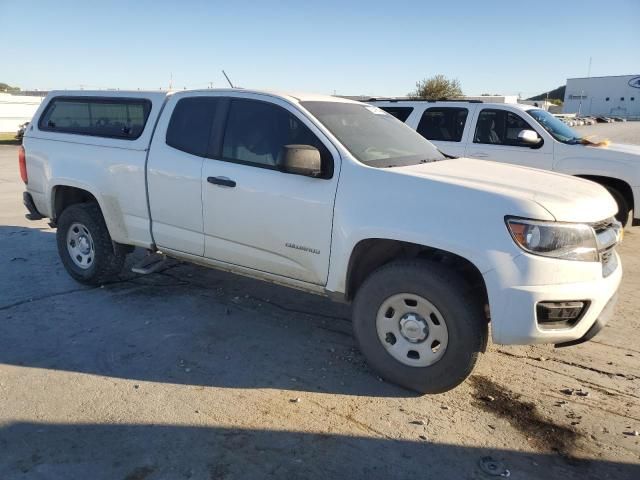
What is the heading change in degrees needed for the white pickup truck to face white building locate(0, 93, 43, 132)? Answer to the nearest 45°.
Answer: approximately 180°

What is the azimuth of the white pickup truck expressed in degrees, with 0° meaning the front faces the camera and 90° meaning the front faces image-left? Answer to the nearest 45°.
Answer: approximately 315°

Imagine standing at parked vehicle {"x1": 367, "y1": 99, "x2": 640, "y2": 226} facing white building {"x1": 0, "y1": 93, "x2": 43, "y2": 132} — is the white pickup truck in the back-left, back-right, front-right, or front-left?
back-left

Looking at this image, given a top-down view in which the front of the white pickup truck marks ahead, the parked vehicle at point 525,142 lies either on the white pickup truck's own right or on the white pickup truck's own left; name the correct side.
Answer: on the white pickup truck's own left

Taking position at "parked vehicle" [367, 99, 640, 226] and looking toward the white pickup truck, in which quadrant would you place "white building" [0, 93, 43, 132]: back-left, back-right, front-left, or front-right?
back-right
